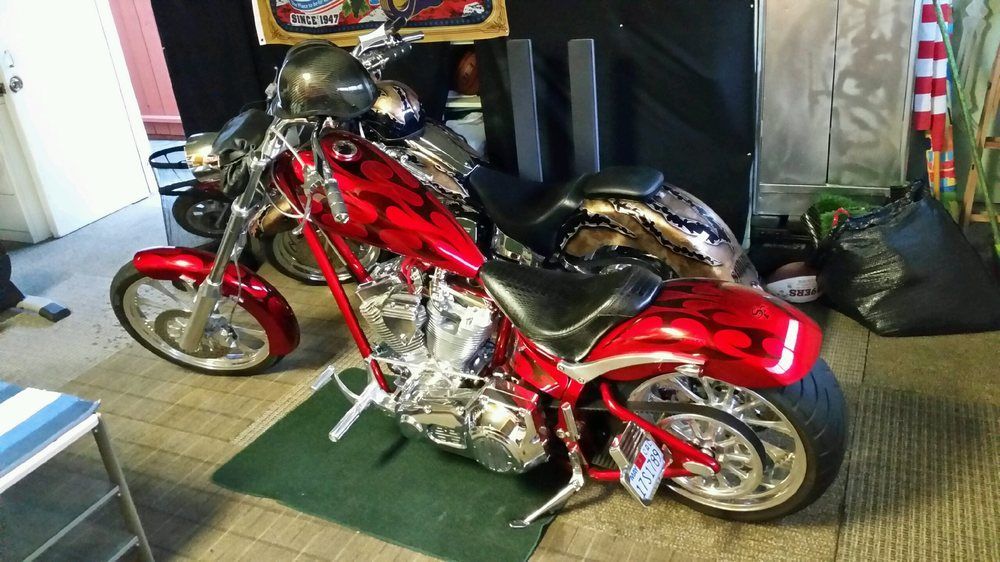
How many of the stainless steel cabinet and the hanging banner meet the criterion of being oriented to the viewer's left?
0

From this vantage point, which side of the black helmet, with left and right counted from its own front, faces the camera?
left

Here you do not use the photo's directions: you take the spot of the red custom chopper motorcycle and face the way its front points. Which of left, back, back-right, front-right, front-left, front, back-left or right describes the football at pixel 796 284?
right

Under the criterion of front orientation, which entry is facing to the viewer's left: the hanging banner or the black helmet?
the black helmet

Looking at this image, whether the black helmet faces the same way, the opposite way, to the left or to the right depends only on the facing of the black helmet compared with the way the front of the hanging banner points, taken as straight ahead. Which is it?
to the right

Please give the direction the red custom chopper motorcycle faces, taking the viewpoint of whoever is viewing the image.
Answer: facing away from the viewer and to the left of the viewer

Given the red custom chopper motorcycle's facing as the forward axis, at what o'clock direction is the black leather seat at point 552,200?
The black leather seat is roughly at 2 o'clock from the red custom chopper motorcycle.

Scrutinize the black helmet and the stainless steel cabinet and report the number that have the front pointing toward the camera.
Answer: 1

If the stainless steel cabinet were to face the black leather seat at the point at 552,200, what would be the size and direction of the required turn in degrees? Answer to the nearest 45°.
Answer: approximately 45° to its right

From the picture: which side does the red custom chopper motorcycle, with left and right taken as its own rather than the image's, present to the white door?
front

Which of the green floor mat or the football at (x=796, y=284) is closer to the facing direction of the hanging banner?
the green floor mat

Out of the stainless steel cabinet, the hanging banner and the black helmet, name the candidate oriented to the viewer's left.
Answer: the black helmet

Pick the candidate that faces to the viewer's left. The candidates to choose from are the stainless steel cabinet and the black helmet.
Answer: the black helmet

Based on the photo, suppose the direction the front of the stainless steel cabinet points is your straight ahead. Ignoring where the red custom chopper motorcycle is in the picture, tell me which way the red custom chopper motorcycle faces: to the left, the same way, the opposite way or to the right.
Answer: to the right

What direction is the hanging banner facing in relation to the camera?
toward the camera

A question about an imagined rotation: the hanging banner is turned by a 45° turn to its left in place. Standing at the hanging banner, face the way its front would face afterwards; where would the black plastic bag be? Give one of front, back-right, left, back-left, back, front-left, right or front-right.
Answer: front

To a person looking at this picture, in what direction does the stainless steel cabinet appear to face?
facing the viewer

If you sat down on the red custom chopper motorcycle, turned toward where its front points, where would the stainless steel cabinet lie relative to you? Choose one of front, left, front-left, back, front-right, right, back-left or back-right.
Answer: right

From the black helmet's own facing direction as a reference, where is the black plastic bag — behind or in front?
behind
